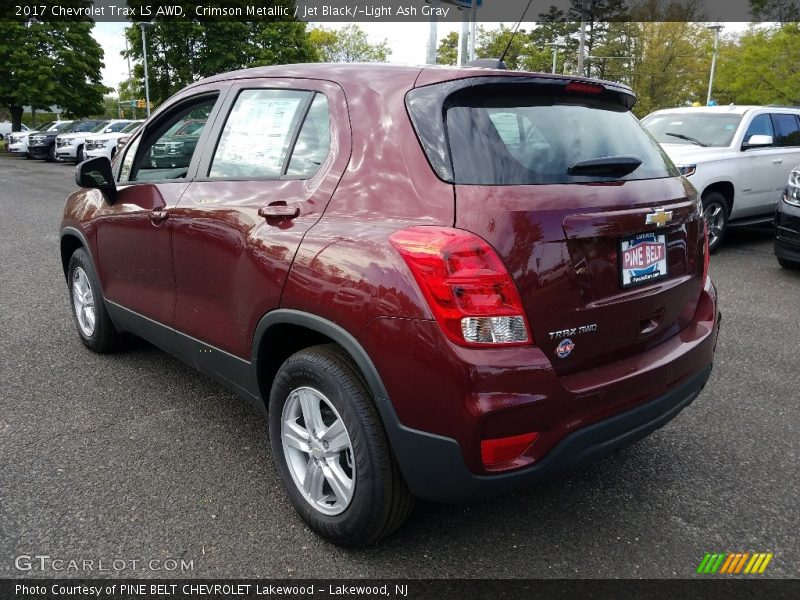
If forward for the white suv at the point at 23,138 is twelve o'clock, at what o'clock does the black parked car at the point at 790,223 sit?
The black parked car is roughly at 10 o'clock from the white suv.

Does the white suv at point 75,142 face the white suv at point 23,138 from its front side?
no

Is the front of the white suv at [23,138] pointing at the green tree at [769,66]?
no

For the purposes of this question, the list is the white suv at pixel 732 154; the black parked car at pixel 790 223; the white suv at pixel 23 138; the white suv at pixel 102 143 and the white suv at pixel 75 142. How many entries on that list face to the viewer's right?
0

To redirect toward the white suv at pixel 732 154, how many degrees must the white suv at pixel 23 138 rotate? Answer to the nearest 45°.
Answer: approximately 45° to its left

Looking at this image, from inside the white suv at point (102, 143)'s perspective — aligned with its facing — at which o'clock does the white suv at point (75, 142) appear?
the white suv at point (75, 142) is roughly at 4 o'clock from the white suv at point (102, 143).

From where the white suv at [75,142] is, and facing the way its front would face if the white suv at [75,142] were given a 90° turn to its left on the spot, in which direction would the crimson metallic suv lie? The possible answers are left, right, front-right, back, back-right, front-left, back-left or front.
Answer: front-right

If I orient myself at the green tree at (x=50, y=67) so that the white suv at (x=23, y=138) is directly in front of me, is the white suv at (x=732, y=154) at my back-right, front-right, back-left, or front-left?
front-left

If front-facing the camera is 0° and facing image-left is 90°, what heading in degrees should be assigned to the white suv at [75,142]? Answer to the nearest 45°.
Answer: approximately 45°

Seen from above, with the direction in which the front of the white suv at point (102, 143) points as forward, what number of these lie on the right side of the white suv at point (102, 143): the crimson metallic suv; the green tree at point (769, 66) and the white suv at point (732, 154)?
0

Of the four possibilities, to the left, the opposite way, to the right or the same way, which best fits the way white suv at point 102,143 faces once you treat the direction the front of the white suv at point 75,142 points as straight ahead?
the same way

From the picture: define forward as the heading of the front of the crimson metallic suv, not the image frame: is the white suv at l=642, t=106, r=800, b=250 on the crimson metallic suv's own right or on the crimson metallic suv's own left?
on the crimson metallic suv's own right

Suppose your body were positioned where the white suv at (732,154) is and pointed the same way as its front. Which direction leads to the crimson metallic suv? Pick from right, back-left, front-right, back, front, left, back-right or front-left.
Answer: front-left

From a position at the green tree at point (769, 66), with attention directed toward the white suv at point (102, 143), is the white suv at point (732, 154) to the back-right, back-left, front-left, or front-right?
front-left

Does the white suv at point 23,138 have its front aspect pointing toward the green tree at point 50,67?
no
